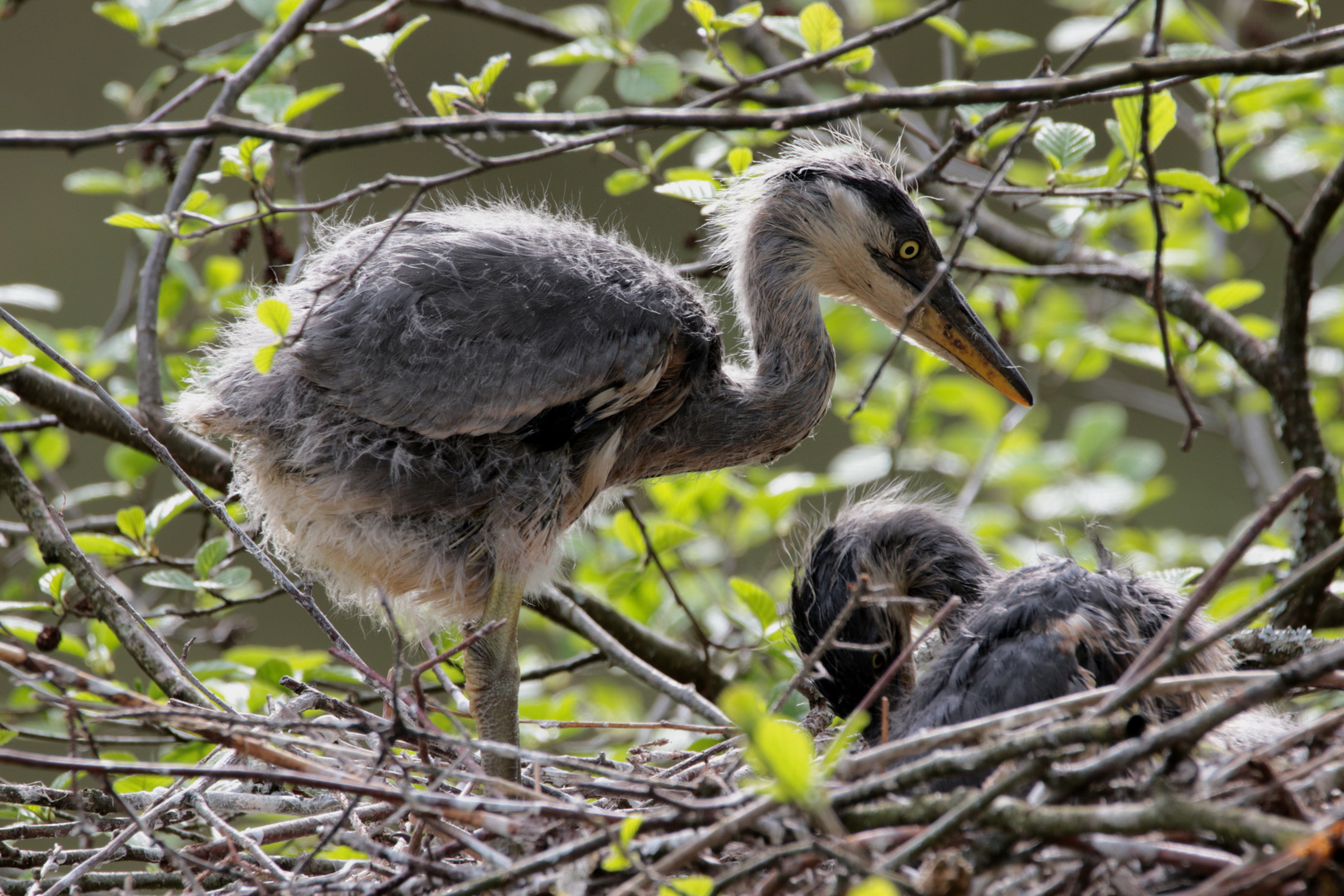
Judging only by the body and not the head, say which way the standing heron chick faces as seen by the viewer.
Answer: to the viewer's right

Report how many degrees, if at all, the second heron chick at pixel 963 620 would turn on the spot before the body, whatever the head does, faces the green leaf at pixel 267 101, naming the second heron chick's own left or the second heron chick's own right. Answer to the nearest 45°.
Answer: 0° — it already faces it

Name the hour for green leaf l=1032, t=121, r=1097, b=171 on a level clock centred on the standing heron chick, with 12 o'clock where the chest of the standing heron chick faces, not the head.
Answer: The green leaf is roughly at 12 o'clock from the standing heron chick.

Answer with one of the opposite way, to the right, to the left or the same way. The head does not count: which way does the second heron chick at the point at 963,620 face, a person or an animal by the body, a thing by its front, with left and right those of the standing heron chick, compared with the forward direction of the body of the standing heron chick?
the opposite way

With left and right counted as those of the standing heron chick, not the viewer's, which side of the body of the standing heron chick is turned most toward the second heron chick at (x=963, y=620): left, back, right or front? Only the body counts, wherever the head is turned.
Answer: front

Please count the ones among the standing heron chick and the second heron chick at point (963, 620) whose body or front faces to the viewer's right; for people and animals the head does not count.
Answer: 1

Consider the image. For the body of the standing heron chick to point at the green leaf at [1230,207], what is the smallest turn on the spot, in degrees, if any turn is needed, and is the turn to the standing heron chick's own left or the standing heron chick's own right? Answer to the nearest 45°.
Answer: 0° — it already faces it

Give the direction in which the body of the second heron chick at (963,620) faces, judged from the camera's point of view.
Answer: to the viewer's left
